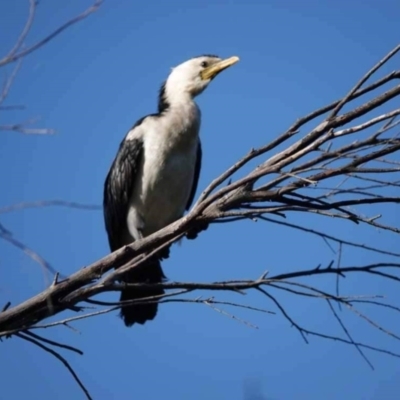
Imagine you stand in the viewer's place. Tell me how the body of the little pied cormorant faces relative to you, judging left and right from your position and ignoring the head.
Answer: facing the viewer and to the right of the viewer
